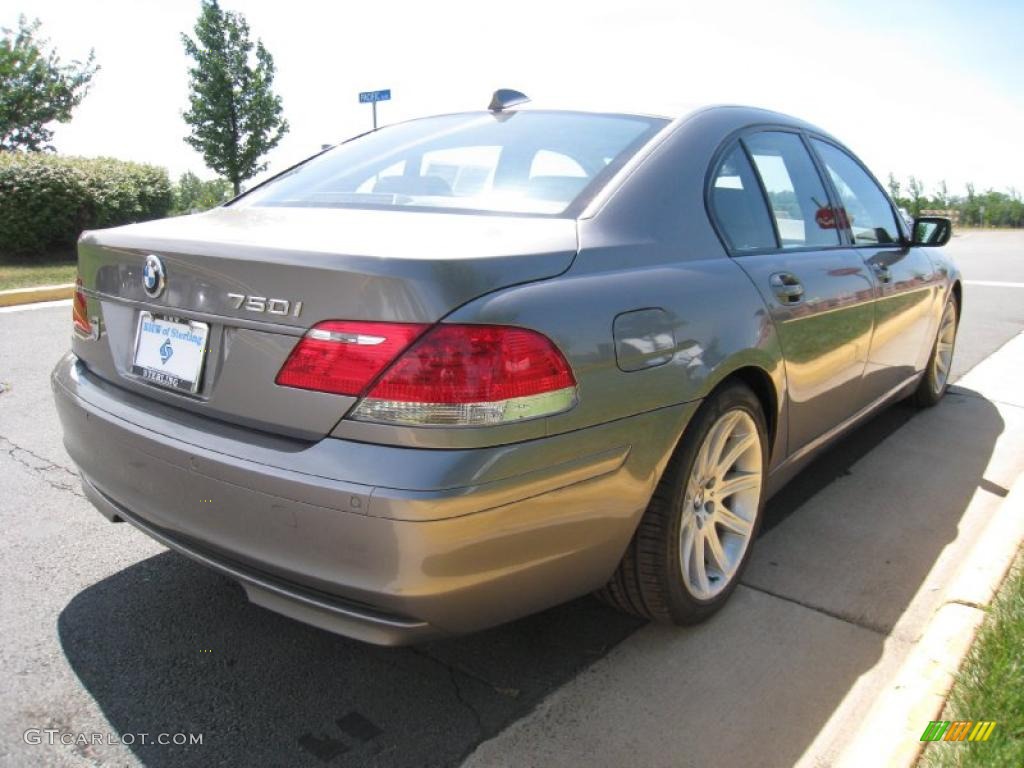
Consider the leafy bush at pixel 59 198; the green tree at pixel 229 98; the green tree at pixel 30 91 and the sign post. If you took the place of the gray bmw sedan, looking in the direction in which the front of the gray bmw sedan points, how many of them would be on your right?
0

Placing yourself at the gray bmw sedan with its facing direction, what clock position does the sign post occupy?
The sign post is roughly at 10 o'clock from the gray bmw sedan.

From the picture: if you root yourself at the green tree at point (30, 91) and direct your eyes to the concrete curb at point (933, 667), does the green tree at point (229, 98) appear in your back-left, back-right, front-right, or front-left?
front-left

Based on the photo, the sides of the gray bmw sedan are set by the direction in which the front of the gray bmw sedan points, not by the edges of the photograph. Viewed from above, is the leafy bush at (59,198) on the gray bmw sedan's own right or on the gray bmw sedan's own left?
on the gray bmw sedan's own left

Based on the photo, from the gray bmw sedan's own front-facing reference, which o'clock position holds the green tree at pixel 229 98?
The green tree is roughly at 10 o'clock from the gray bmw sedan.

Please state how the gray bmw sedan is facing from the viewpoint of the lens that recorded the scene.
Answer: facing away from the viewer and to the right of the viewer

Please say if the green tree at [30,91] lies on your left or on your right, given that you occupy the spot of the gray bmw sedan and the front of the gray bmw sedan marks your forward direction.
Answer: on your left
